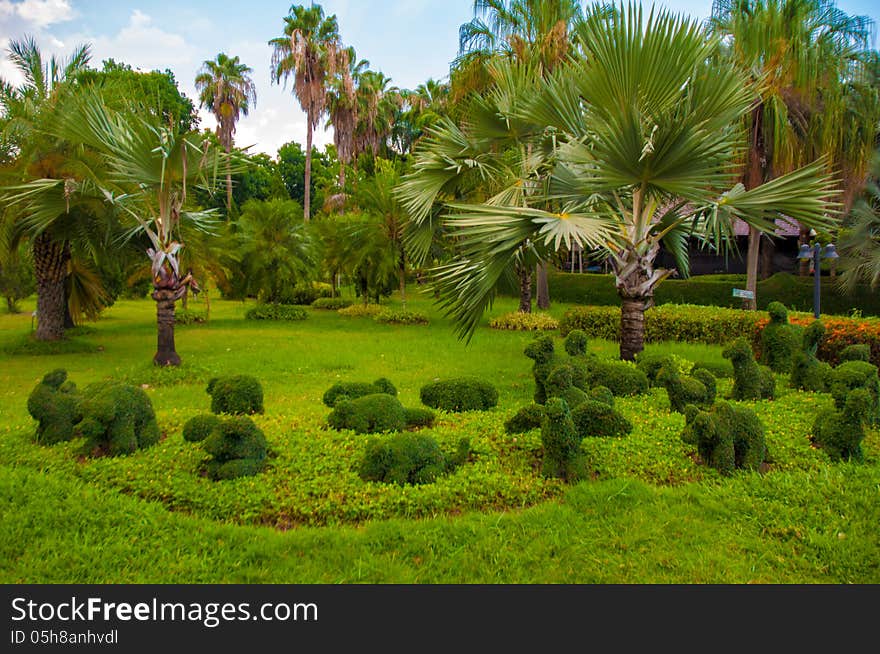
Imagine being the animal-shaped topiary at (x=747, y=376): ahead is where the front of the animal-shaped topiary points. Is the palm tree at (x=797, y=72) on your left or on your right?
on your right

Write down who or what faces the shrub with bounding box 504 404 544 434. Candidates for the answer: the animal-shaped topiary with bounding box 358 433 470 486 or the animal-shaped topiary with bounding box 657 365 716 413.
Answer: the animal-shaped topiary with bounding box 657 365 716 413

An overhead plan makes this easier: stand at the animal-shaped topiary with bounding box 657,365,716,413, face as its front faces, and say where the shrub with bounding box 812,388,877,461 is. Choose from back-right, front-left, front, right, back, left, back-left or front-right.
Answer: left

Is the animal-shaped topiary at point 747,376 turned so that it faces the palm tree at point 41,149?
yes

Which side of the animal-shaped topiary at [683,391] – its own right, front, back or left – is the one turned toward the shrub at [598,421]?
front

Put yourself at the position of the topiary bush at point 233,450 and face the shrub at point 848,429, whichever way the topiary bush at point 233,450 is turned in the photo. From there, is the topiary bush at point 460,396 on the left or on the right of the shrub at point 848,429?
left

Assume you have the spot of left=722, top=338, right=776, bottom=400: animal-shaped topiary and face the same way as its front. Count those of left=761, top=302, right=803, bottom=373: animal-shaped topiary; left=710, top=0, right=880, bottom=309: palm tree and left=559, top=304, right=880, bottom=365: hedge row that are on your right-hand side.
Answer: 3

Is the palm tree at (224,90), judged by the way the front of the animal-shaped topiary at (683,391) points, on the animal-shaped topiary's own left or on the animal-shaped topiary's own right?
on the animal-shaped topiary's own right

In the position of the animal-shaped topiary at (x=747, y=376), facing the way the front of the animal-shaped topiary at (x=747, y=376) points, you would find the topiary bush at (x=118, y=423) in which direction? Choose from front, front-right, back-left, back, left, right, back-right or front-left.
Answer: front-left

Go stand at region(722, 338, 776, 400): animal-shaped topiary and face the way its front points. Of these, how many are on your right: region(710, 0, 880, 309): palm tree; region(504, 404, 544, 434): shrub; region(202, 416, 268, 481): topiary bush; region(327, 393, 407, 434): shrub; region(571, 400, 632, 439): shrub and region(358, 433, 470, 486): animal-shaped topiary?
1

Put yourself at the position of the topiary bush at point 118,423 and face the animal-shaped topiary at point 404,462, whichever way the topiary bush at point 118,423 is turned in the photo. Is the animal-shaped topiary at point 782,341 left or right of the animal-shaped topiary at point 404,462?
left

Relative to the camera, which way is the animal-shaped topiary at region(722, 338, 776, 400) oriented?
to the viewer's left
